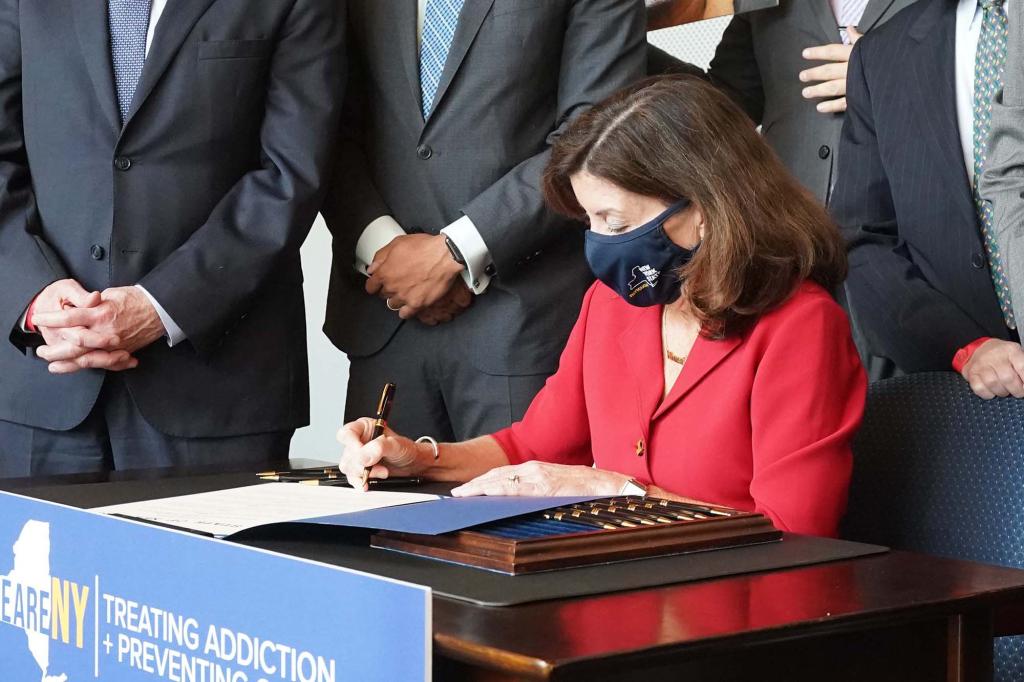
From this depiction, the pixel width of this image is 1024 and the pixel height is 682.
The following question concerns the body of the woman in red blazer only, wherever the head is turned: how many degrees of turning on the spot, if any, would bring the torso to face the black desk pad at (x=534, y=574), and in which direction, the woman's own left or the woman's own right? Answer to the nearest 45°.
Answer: approximately 45° to the woman's own left

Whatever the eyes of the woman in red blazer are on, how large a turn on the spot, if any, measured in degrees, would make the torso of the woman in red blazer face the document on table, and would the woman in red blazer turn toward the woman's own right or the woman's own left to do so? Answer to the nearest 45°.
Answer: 0° — they already face it

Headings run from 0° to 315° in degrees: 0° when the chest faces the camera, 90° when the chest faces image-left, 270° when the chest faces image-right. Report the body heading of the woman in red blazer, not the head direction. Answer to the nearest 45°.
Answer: approximately 45°

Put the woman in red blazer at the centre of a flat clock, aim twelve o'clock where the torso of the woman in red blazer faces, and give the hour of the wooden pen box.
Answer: The wooden pen box is roughly at 11 o'clock from the woman in red blazer.

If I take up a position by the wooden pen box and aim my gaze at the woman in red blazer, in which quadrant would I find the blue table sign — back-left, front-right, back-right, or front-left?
back-left
